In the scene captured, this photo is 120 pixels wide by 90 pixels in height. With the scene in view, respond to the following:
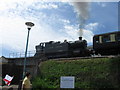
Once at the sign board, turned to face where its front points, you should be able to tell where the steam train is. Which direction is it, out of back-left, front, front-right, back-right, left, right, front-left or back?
back

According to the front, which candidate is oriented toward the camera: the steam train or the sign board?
the sign board

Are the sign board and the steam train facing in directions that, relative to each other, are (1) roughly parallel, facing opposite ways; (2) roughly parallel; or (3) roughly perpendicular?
roughly perpendicular

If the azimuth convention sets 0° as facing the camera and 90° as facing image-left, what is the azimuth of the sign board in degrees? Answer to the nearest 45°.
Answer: approximately 0°

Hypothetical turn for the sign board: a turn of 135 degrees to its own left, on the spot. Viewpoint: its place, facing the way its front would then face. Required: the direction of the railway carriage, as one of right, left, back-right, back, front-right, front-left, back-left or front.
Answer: front
